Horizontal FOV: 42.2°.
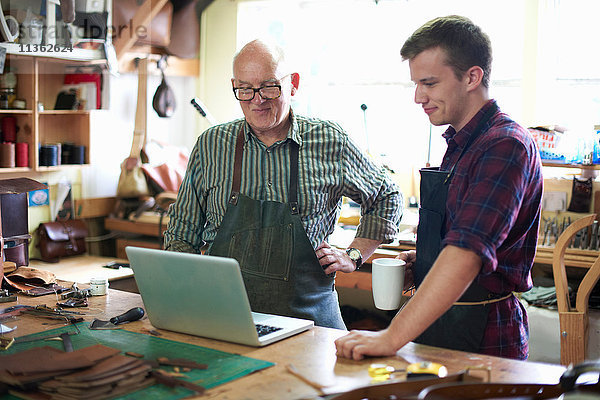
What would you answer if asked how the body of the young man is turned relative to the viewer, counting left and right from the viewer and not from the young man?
facing to the left of the viewer

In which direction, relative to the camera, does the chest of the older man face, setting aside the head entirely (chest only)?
toward the camera

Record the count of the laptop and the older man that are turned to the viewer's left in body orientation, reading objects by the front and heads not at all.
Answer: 0

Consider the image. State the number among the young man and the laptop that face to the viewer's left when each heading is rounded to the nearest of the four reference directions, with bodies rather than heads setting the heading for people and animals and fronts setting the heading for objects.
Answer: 1

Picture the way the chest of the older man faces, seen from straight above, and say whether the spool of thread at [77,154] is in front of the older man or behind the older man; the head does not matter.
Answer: behind

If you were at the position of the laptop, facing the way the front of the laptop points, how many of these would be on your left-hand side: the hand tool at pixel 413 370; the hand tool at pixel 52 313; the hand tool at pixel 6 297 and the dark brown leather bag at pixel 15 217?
3

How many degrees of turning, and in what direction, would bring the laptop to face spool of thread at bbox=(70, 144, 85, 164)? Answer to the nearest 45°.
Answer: approximately 45° to its left

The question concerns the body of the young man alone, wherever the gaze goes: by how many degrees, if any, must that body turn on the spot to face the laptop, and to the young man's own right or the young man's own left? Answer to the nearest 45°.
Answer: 0° — they already face it

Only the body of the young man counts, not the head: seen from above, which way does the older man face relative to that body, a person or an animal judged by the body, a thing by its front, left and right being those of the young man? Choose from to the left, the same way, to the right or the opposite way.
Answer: to the left

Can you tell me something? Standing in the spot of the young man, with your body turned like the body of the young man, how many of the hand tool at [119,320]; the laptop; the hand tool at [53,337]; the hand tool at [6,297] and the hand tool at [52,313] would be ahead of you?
5

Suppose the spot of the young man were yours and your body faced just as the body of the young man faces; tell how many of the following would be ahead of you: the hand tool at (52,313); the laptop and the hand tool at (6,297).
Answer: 3

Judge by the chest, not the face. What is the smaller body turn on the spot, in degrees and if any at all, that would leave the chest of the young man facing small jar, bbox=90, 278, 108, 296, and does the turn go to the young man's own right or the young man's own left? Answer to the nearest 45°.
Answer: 0° — they already face it

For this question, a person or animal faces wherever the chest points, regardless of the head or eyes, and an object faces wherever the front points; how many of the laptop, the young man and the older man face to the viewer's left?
1

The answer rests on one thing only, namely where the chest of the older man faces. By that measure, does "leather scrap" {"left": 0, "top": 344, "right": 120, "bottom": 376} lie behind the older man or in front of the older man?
in front
